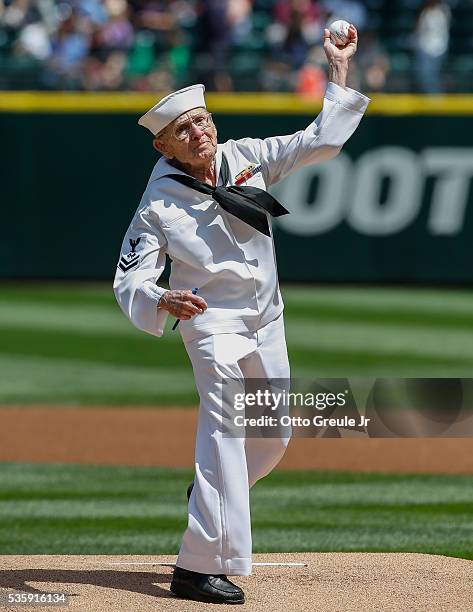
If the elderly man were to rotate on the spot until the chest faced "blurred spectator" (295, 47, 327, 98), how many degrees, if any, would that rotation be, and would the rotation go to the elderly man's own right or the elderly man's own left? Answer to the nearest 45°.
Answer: approximately 135° to the elderly man's own left

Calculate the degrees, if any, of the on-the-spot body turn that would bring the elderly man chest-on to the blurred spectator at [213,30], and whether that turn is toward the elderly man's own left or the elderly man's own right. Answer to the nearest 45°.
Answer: approximately 135° to the elderly man's own left

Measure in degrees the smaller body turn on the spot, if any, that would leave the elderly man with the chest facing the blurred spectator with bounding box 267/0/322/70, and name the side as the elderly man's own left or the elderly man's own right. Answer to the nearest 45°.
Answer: approximately 135° to the elderly man's own left

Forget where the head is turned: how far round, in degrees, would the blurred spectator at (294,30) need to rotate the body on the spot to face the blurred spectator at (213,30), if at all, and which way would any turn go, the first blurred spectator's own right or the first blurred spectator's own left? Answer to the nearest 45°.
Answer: approximately 90° to the first blurred spectator's own right

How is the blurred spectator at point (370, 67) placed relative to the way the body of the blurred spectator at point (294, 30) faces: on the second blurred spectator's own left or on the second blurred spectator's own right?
on the second blurred spectator's own left

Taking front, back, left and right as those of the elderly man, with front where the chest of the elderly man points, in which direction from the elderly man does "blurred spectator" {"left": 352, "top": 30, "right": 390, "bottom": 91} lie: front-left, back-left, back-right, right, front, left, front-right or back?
back-left

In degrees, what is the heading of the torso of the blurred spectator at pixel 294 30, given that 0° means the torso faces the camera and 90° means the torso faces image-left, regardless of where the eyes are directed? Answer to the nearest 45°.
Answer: approximately 0°

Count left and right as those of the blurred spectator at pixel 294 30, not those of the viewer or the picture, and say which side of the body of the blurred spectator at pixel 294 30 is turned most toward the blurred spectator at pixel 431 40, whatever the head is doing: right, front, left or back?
left

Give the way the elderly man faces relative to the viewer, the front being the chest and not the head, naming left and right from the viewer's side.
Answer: facing the viewer and to the right of the viewer

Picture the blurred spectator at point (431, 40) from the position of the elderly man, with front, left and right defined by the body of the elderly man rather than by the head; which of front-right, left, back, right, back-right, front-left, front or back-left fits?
back-left

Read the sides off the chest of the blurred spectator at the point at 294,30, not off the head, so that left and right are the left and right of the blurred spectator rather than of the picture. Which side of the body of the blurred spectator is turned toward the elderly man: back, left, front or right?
front
